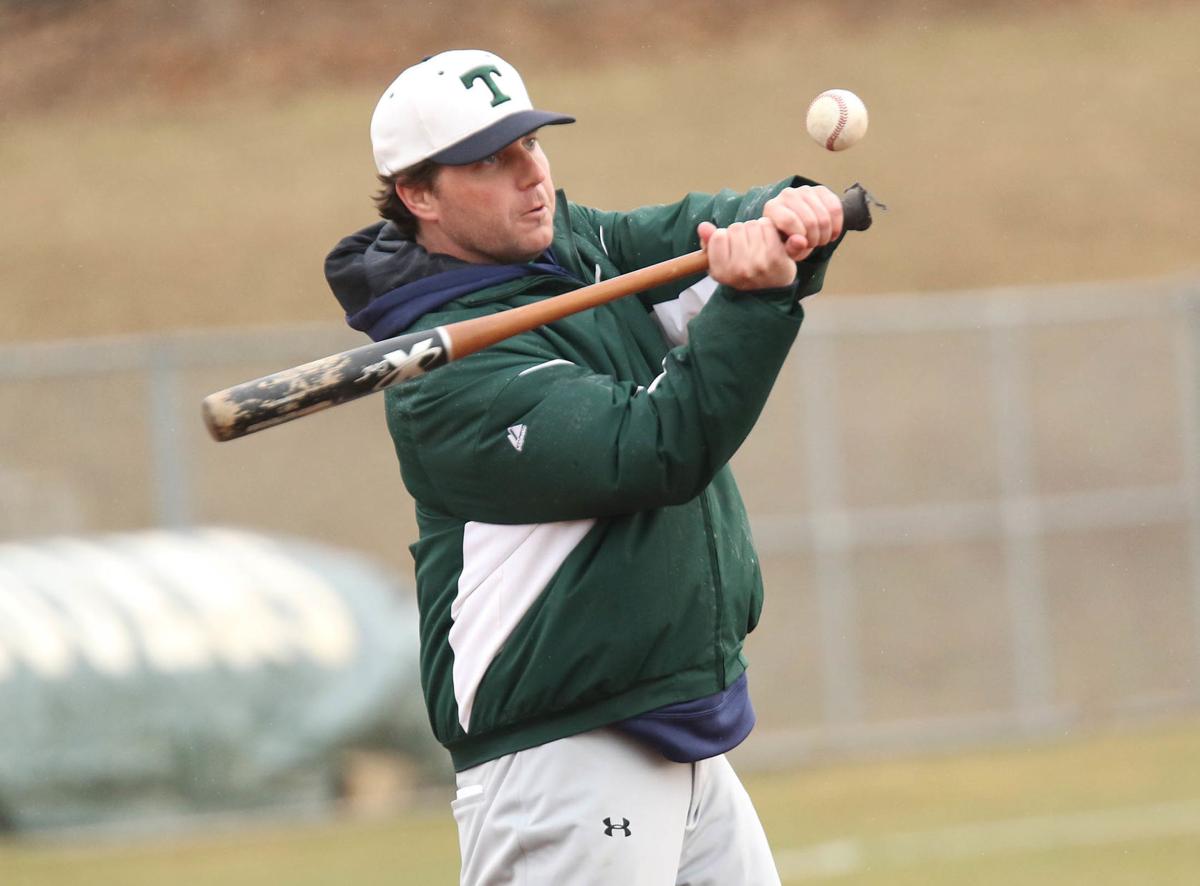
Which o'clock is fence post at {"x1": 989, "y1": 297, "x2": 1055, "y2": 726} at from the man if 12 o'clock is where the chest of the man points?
The fence post is roughly at 8 o'clock from the man.

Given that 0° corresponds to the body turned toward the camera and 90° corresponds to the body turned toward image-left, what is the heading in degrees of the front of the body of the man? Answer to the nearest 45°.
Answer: approximately 315°

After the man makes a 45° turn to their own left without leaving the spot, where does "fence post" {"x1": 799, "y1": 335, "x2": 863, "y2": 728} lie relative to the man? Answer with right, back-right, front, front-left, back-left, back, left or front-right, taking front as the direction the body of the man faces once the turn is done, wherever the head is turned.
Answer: left

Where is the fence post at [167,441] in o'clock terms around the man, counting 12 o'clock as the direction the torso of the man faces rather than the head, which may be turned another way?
The fence post is roughly at 7 o'clock from the man.

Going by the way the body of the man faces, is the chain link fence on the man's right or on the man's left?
on the man's left

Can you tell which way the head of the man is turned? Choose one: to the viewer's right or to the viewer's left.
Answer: to the viewer's right
